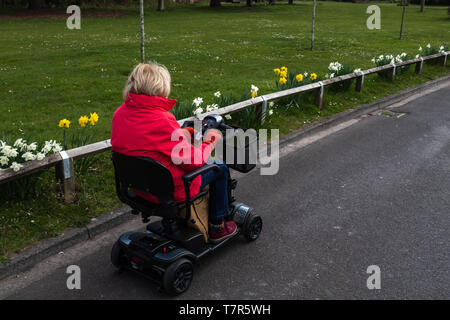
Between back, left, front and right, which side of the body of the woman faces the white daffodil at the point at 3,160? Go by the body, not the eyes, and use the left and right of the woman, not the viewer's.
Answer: left

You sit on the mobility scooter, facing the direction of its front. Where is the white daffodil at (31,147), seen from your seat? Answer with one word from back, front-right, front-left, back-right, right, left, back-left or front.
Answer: left

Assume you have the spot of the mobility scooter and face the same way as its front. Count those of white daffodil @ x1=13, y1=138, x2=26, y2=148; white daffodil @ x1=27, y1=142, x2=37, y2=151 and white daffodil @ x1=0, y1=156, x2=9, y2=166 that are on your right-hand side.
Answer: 0

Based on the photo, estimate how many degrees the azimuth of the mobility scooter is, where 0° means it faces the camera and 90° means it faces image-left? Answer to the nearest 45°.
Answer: approximately 225°

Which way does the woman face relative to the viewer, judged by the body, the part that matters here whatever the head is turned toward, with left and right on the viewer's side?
facing away from the viewer and to the right of the viewer

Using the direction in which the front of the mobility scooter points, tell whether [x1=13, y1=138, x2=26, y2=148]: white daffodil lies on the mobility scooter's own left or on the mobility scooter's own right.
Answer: on the mobility scooter's own left

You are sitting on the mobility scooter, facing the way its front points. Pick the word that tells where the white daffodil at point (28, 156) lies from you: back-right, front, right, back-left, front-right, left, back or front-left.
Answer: left

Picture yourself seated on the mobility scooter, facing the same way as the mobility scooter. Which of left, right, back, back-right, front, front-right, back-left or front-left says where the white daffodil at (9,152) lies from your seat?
left

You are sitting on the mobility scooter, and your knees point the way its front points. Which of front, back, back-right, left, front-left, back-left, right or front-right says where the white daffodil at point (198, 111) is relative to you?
front-left

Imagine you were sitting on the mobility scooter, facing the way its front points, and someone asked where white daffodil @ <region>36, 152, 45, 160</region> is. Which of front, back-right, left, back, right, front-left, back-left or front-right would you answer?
left

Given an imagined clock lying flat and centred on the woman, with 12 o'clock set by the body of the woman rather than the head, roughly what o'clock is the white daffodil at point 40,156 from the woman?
The white daffodil is roughly at 9 o'clock from the woman.
